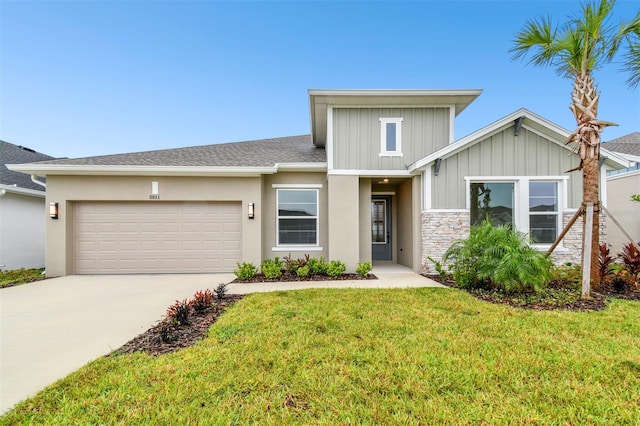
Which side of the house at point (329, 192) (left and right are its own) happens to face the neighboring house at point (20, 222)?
right

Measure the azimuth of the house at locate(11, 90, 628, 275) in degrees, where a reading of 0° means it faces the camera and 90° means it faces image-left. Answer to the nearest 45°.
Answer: approximately 0°

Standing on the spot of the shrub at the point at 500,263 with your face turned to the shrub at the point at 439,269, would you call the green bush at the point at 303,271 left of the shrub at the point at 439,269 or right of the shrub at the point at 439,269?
left
